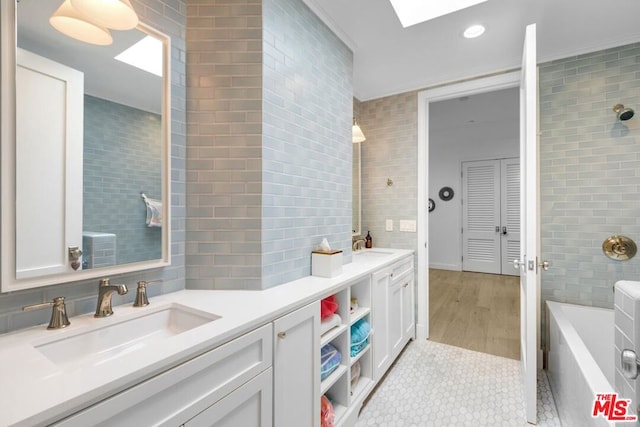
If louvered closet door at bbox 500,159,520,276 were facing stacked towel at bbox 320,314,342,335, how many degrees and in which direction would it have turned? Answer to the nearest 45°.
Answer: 0° — it already faces it

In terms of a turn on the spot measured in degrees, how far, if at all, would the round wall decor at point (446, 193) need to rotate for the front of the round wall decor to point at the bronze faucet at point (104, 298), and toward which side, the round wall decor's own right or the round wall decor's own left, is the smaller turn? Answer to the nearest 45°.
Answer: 0° — it already faces it

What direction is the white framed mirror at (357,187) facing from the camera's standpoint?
to the viewer's right

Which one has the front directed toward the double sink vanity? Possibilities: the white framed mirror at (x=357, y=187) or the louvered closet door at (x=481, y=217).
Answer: the louvered closet door

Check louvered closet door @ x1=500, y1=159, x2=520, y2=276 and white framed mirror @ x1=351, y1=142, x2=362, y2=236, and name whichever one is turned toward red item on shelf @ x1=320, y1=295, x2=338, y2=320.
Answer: the louvered closet door

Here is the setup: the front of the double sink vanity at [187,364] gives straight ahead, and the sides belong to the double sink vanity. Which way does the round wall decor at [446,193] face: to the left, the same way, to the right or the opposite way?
to the right

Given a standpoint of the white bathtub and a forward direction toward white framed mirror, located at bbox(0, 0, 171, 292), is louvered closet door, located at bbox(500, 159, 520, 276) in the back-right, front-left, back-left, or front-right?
back-right

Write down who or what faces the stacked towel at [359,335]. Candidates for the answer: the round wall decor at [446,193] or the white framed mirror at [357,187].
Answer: the round wall decor

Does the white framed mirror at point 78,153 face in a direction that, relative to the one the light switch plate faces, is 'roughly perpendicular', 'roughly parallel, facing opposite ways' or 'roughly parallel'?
roughly perpendicular

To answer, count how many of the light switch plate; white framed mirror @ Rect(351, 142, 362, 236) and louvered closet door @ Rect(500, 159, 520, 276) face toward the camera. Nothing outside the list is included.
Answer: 2
